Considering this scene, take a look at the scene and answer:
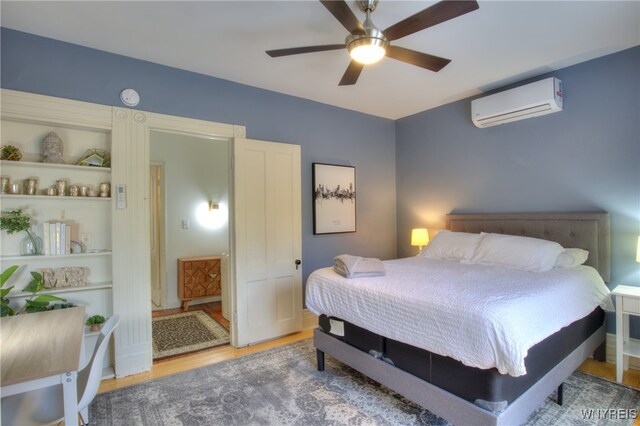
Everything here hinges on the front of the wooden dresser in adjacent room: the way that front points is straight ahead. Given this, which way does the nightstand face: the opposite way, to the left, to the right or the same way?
to the right

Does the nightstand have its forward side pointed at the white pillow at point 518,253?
no

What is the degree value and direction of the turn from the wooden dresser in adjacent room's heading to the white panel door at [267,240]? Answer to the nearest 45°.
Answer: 0° — it already faces it

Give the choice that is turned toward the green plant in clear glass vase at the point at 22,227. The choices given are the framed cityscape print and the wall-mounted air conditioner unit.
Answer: the wall-mounted air conditioner unit

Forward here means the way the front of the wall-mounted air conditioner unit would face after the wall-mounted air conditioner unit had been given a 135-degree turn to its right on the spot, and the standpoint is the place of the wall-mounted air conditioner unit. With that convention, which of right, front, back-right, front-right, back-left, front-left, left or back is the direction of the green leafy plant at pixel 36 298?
back-left

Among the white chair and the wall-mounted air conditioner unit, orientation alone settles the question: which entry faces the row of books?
the wall-mounted air conditioner unit

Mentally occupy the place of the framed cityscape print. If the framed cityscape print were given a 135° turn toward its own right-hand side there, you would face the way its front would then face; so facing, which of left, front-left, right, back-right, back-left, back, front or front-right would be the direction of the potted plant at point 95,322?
front-left

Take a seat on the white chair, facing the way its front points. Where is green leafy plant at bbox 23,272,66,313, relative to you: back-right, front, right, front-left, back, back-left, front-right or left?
right

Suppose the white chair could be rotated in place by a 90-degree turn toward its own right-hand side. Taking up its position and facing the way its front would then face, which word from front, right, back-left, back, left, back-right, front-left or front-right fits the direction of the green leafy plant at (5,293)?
front

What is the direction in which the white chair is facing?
to the viewer's left

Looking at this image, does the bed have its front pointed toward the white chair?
yes

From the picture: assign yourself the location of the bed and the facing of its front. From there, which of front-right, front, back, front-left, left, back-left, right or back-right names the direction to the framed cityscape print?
right

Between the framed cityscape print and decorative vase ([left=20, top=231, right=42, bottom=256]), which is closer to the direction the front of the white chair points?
the decorative vase

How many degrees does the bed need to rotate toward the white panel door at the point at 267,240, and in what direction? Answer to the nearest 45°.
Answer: approximately 45° to its right

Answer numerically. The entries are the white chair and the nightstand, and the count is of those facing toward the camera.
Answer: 1

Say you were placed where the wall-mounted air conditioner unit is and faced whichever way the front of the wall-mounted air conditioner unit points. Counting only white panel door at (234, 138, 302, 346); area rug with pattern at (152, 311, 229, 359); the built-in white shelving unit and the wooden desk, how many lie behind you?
0

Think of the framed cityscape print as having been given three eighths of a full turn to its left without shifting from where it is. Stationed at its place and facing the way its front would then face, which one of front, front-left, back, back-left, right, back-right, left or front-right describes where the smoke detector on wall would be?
back-left

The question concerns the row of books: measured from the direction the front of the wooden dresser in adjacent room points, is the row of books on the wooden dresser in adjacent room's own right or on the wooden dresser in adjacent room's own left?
on the wooden dresser in adjacent room's own right
